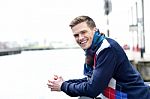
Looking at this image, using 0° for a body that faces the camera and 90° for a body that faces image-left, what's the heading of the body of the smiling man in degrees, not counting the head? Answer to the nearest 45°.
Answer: approximately 90°
